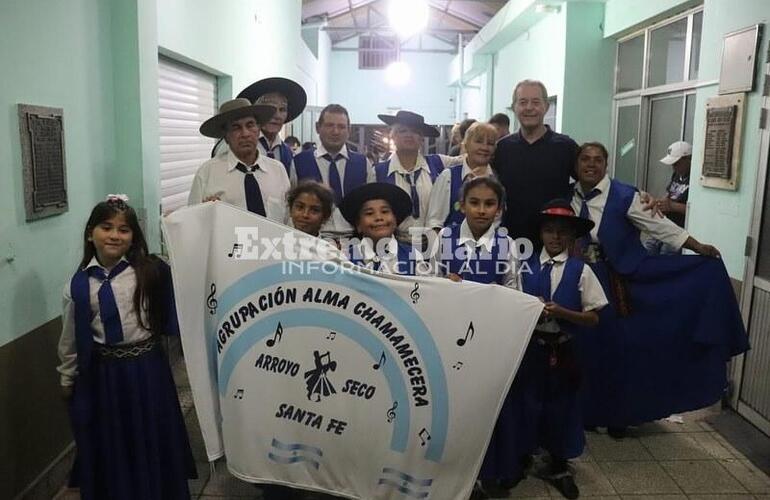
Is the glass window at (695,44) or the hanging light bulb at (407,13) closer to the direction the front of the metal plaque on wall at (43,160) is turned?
the glass window

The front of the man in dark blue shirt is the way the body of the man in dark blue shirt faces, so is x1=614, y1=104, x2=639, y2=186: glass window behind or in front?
behind

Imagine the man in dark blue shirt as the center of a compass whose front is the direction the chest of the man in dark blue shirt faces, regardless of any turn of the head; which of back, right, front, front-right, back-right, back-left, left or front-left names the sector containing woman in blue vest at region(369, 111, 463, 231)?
right

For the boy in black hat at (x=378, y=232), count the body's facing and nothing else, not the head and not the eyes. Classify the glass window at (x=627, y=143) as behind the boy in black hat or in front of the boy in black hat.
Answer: behind

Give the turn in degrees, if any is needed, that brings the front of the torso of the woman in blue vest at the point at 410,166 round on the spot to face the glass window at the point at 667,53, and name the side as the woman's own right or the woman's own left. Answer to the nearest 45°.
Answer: approximately 135° to the woman's own left

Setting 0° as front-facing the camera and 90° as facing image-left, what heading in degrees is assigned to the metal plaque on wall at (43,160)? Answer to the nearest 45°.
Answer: approximately 315°

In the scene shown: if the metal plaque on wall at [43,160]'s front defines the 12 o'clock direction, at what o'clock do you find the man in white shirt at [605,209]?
The man in white shirt is roughly at 11 o'clock from the metal plaque on wall.

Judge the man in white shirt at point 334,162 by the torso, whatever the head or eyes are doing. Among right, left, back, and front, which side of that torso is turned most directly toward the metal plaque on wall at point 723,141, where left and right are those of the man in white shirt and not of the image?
left

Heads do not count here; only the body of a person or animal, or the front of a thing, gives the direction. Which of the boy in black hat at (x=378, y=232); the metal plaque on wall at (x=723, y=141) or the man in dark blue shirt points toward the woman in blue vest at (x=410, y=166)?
the metal plaque on wall

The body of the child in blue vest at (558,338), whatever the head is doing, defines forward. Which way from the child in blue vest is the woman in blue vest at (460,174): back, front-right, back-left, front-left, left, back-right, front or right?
back-right

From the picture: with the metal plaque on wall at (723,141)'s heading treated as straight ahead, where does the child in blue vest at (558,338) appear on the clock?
The child in blue vest is roughly at 11 o'clock from the metal plaque on wall.

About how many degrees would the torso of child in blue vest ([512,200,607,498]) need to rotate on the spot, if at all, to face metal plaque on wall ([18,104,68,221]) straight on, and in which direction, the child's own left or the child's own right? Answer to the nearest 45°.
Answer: approximately 90° to the child's own right
